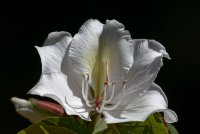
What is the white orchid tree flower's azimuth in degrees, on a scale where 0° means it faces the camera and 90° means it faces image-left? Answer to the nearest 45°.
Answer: approximately 0°
